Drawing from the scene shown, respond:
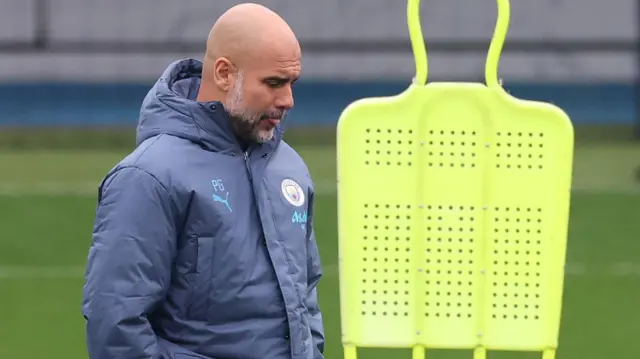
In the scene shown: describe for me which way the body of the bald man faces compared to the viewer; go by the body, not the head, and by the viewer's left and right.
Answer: facing the viewer and to the right of the viewer
